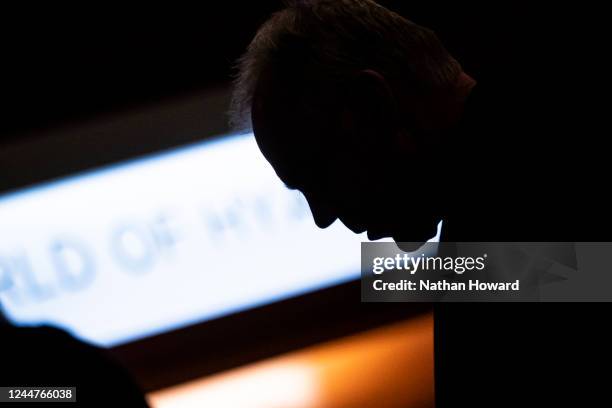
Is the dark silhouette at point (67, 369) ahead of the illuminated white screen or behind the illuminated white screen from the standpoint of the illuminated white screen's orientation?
ahead

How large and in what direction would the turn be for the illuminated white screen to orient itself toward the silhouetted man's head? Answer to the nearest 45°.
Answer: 0° — it already faces them

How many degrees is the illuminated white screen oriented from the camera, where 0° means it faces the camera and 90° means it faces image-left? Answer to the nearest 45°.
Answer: approximately 0°
